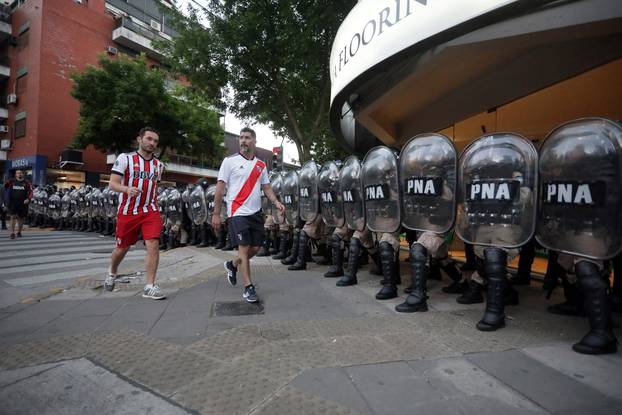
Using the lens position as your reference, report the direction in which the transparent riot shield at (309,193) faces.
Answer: facing the viewer and to the left of the viewer

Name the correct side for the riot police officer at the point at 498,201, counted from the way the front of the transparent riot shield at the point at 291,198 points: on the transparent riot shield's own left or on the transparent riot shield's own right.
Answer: on the transparent riot shield's own left

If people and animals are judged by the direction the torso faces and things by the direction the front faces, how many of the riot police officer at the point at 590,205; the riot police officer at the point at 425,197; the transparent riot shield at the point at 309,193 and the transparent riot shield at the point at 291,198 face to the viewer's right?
0

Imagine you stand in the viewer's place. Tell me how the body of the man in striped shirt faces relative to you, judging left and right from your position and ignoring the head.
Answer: facing the viewer and to the right of the viewer

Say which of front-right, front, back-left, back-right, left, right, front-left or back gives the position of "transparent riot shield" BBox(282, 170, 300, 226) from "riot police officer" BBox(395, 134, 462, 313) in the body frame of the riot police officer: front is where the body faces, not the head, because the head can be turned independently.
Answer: right

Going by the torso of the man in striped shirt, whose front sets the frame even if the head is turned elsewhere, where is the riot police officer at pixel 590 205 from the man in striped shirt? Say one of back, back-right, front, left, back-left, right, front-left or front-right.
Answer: front

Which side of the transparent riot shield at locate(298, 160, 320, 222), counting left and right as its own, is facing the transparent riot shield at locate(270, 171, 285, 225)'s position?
right

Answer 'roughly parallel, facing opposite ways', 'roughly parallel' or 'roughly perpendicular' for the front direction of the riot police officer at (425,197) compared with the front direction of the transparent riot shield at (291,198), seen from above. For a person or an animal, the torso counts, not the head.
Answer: roughly parallel

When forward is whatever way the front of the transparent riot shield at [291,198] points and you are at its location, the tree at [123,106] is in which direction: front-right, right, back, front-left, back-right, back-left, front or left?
right

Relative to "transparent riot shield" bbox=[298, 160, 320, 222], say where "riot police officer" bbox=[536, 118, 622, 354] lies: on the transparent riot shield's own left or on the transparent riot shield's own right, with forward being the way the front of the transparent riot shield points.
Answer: on the transparent riot shield's own left

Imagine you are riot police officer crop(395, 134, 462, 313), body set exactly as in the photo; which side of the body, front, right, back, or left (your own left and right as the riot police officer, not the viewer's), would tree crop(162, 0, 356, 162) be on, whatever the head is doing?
right
